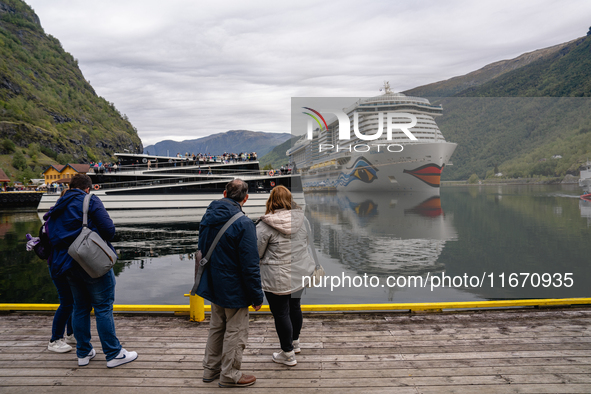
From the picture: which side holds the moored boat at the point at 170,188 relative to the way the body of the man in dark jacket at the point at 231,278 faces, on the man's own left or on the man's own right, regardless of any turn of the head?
on the man's own left

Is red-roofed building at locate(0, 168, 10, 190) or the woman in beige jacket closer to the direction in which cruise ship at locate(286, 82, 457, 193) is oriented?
the woman in beige jacket

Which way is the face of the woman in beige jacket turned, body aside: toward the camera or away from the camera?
away from the camera

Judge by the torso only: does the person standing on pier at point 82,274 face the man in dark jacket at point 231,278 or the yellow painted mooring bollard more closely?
the yellow painted mooring bollard

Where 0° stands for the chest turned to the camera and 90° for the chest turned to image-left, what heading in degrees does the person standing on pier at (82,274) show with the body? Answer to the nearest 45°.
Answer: approximately 225°

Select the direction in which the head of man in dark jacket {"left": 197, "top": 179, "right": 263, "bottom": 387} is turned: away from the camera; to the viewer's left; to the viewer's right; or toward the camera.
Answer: away from the camera

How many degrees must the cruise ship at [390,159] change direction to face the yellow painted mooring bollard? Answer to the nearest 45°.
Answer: approximately 45° to its right

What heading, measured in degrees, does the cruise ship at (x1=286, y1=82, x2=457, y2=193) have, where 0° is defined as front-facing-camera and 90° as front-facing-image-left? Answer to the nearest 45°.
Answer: approximately 315°

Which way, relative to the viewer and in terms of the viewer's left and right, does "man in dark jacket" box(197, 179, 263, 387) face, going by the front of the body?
facing away from the viewer and to the right of the viewer

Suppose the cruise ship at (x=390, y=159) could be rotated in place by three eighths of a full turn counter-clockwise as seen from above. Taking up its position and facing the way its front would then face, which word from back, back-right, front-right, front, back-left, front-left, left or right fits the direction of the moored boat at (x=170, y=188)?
back-left

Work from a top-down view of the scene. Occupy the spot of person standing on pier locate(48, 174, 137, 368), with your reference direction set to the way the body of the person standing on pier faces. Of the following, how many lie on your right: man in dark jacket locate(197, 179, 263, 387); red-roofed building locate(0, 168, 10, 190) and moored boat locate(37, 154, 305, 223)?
1

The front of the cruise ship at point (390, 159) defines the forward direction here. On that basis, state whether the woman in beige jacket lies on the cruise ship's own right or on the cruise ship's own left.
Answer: on the cruise ship's own right

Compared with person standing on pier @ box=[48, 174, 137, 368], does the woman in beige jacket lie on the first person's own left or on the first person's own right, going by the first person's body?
on the first person's own right

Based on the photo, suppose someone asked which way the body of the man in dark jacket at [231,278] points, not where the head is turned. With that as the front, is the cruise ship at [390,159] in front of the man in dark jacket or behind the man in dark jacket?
in front
